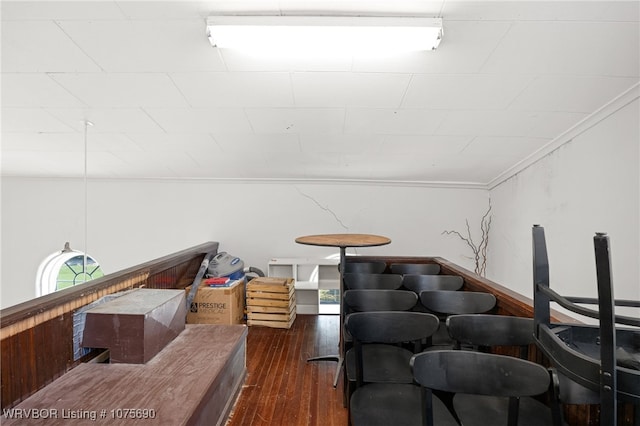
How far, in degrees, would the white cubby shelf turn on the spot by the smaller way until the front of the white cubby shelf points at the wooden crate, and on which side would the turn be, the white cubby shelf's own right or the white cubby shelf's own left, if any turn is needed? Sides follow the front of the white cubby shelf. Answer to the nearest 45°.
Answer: approximately 45° to the white cubby shelf's own right

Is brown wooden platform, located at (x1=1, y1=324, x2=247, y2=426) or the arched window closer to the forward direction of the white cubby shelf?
the brown wooden platform

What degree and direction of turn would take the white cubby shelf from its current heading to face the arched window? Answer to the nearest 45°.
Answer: approximately 90° to its right

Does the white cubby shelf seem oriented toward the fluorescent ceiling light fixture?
yes

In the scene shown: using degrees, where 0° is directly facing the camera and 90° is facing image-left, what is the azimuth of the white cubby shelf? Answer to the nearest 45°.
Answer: approximately 0°

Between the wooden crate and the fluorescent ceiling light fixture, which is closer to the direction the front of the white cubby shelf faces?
the fluorescent ceiling light fixture

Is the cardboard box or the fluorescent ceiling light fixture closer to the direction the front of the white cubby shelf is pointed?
the fluorescent ceiling light fixture

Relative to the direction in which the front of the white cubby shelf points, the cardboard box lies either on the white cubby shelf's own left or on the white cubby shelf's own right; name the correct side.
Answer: on the white cubby shelf's own right

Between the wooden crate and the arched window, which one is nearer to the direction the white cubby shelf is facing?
the wooden crate
